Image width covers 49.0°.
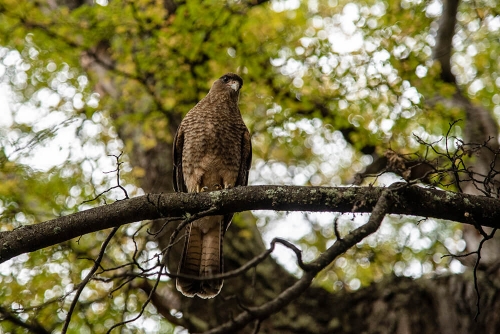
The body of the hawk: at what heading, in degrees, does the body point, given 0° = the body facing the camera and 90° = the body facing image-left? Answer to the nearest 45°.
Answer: approximately 0°
